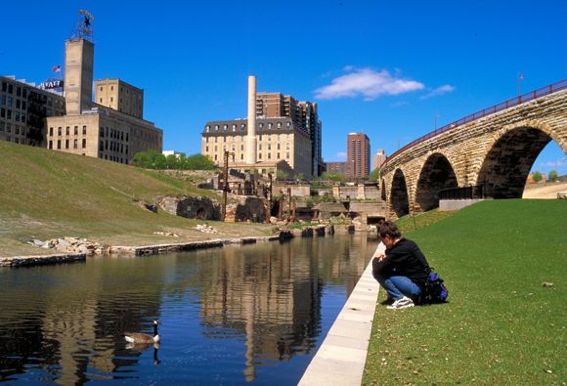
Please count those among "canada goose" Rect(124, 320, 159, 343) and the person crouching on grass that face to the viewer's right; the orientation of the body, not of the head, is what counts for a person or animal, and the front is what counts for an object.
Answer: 1

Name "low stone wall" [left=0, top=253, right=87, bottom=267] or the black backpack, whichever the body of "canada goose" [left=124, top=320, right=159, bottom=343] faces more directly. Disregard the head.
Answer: the black backpack

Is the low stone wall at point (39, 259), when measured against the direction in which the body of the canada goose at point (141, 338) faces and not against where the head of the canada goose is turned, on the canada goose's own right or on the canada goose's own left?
on the canada goose's own left

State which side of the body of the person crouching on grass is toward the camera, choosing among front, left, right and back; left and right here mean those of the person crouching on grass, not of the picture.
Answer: left

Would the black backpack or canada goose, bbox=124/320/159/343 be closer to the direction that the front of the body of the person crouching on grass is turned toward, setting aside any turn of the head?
the canada goose

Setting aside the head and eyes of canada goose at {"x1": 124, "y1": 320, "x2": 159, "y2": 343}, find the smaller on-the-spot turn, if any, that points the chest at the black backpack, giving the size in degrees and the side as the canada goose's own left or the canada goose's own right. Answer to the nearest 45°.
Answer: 0° — it already faces it

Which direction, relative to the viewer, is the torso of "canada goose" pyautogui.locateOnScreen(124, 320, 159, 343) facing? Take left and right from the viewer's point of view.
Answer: facing to the right of the viewer

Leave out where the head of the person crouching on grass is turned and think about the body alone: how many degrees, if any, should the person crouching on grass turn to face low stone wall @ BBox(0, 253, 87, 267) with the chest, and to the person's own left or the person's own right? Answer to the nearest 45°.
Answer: approximately 45° to the person's own right

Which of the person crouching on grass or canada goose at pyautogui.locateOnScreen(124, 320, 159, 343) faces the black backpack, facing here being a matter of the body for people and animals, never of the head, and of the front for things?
the canada goose

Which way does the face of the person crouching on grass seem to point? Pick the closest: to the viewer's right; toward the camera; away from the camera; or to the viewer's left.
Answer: to the viewer's left

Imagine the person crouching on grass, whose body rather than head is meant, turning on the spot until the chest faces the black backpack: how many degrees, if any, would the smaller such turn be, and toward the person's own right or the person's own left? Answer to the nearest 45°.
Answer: approximately 180°

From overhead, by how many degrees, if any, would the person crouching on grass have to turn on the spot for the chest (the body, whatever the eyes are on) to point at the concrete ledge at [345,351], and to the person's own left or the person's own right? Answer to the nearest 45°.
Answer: approximately 90° to the person's own left

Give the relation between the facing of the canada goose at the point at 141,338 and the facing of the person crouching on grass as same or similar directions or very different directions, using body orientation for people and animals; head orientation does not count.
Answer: very different directions
